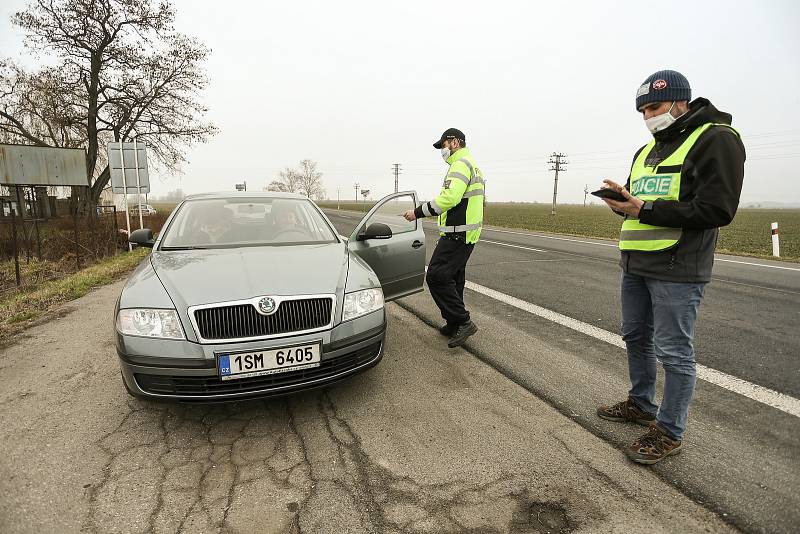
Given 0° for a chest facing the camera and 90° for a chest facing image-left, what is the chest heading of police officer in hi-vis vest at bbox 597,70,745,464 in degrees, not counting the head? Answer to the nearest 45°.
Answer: approximately 45°

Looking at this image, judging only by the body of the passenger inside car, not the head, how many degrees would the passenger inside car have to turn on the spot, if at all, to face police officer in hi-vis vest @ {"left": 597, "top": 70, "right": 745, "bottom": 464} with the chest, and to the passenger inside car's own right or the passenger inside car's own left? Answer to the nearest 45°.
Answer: approximately 45° to the passenger inside car's own left

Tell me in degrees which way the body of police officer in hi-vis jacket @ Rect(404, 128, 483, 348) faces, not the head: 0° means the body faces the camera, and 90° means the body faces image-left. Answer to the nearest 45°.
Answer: approximately 90°

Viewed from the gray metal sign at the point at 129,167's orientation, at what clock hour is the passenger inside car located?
The passenger inside car is roughly at 6 o'clock from the gray metal sign.

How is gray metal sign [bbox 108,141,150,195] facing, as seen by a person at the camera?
facing away from the viewer

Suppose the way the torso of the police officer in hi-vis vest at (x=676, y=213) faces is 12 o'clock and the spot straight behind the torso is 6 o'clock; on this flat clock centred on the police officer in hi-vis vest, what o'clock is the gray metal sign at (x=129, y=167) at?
The gray metal sign is roughly at 2 o'clock from the police officer in hi-vis vest.

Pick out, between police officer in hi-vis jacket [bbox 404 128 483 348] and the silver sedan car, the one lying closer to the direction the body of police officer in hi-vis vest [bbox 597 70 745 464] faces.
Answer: the silver sedan car

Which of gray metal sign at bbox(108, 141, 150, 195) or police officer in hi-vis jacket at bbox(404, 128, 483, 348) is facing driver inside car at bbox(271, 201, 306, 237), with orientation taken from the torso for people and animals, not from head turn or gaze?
the police officer in hi-vis jacket

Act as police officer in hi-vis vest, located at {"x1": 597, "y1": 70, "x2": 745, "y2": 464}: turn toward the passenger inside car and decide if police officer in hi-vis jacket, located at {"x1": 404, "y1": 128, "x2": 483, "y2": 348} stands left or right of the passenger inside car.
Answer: right

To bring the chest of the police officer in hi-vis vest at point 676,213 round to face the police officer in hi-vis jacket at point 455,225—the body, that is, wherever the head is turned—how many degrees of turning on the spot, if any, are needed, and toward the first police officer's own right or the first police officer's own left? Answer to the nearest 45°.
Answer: approximately 90° to the first police officer's own right
